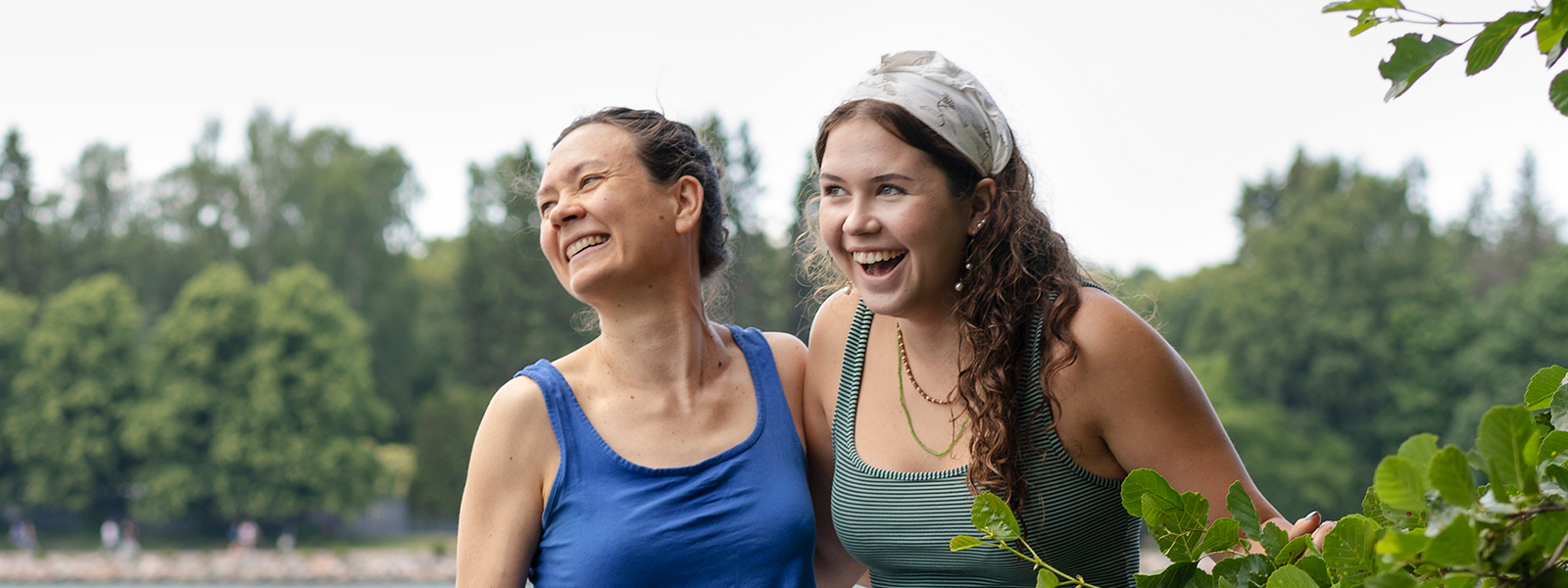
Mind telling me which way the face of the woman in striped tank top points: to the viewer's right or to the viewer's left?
to the viewer's left

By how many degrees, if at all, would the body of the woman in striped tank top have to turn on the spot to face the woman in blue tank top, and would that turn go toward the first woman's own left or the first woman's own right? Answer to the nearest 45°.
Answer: approximately 45° to the first woman's own right

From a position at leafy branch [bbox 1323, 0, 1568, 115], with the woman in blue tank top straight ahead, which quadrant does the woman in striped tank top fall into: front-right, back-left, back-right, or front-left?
front-right

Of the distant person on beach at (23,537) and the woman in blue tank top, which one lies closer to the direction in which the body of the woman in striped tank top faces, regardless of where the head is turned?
the woman in blue tank top

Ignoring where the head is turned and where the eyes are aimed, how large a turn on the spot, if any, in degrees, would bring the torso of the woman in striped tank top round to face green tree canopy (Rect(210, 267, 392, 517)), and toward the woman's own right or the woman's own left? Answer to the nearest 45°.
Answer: approximately 90° to the woman's own right

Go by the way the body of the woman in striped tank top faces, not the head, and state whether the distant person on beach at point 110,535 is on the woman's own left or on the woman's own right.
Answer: on the woman's own right

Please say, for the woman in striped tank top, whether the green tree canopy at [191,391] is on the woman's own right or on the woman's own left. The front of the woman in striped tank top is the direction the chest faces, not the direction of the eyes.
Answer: on the woman's own right

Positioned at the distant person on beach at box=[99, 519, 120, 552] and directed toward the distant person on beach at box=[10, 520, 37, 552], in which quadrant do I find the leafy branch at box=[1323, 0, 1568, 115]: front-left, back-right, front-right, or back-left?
back-left

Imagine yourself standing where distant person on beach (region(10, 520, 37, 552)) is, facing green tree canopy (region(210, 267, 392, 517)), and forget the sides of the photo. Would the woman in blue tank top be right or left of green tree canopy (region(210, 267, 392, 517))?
right

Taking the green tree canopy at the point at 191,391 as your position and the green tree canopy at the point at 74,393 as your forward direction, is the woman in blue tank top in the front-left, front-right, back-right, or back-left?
back-left

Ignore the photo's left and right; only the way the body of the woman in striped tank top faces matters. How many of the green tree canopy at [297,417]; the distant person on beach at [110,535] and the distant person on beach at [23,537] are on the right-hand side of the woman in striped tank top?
3

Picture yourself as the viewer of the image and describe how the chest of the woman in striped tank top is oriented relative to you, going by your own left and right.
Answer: facing the viewer and to the left of the viewer
